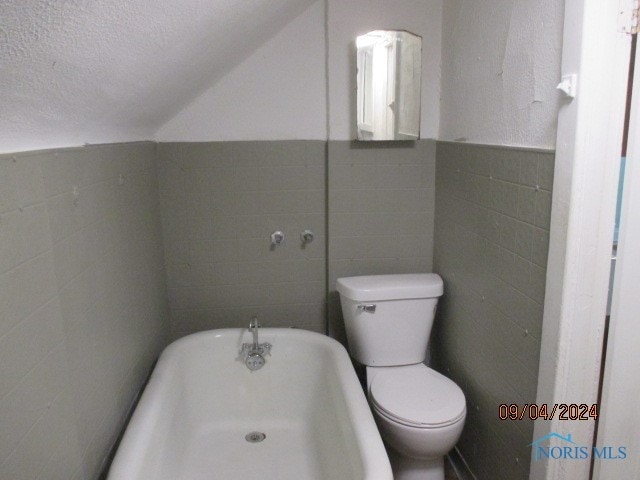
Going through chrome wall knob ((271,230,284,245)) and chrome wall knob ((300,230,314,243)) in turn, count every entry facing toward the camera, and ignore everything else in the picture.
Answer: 2

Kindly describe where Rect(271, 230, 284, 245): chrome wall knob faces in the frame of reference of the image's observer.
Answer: facing the viewer

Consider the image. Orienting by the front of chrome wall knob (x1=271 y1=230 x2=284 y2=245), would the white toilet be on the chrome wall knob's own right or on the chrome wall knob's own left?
on the chrome wall knob's own left

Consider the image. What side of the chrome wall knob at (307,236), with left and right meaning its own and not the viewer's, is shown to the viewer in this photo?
front

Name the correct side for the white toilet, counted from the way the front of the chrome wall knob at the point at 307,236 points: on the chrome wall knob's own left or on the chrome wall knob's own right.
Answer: on the chrome wall knob's own left

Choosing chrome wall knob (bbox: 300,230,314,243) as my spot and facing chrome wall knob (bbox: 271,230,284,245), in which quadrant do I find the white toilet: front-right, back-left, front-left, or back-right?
back-left
